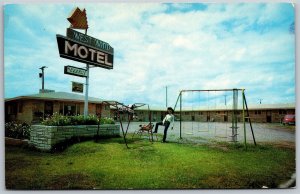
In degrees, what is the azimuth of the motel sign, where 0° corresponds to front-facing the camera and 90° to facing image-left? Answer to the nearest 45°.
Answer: approximately 315°
